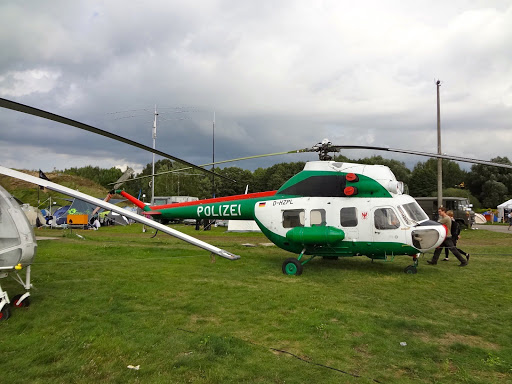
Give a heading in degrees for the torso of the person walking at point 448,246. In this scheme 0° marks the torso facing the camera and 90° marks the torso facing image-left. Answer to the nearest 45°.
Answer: approximately 90°

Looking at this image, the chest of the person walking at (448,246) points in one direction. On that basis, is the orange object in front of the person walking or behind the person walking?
in front
